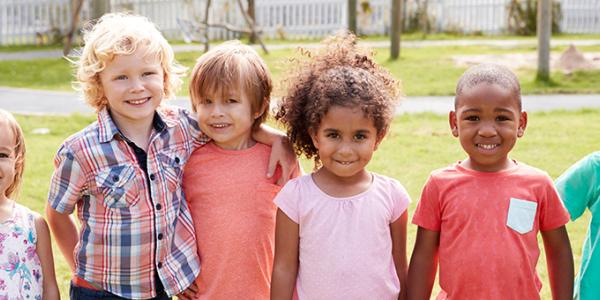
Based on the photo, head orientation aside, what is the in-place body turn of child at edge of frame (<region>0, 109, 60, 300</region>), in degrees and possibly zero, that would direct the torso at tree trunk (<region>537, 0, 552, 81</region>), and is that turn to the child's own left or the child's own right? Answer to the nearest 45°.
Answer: approximately 135° to the child's own left

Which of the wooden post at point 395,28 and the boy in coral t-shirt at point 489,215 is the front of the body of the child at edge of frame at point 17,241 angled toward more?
the boy in coral t-shirt

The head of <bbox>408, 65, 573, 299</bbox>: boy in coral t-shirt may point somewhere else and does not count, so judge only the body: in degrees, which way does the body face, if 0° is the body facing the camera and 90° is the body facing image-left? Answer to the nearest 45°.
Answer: approximately 0°

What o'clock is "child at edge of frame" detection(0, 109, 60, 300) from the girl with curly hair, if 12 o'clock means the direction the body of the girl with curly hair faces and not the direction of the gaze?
The child at edge of frame is roughly at 3 o'clock from the girl with curly hair.

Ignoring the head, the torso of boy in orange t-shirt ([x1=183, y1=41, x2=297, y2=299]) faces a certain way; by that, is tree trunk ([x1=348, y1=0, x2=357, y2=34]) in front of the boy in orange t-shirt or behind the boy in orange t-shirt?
behind

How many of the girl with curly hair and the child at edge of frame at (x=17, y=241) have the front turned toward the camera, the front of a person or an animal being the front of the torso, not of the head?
2
